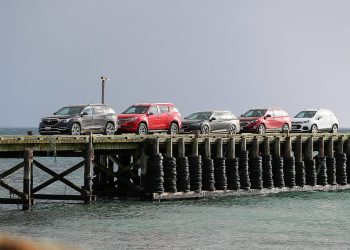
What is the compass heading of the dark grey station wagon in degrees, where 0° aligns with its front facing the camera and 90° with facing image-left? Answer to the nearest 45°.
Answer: approximately 45°

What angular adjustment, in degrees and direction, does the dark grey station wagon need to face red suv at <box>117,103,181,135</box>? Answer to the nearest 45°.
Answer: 0° — it already faces it

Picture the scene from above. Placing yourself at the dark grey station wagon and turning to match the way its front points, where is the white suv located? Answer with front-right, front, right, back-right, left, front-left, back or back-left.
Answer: back

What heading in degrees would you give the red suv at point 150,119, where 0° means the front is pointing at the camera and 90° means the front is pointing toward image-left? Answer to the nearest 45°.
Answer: approximately 45°

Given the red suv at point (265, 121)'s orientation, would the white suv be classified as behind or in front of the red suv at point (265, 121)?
behind

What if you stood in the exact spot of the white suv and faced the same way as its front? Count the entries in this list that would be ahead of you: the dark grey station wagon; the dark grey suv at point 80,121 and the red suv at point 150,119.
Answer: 3

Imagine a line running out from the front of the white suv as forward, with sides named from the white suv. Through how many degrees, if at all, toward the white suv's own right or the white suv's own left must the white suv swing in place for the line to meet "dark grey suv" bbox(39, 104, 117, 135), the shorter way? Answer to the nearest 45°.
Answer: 0° — it already faces it
